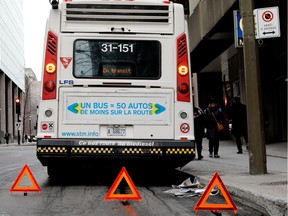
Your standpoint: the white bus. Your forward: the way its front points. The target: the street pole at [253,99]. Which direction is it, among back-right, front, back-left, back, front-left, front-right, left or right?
right

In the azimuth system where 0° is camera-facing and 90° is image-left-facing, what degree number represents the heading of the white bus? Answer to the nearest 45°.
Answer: approximately 180°

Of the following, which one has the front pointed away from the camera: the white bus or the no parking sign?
the white bus

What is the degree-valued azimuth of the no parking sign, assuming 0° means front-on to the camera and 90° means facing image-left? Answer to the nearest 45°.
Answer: approximately 0°

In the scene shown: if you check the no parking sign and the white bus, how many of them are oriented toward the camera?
1

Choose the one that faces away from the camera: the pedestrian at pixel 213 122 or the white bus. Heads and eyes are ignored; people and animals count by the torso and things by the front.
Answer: the white bus

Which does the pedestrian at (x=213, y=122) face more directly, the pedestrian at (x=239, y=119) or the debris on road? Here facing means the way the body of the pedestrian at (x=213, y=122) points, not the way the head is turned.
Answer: the debris on road
